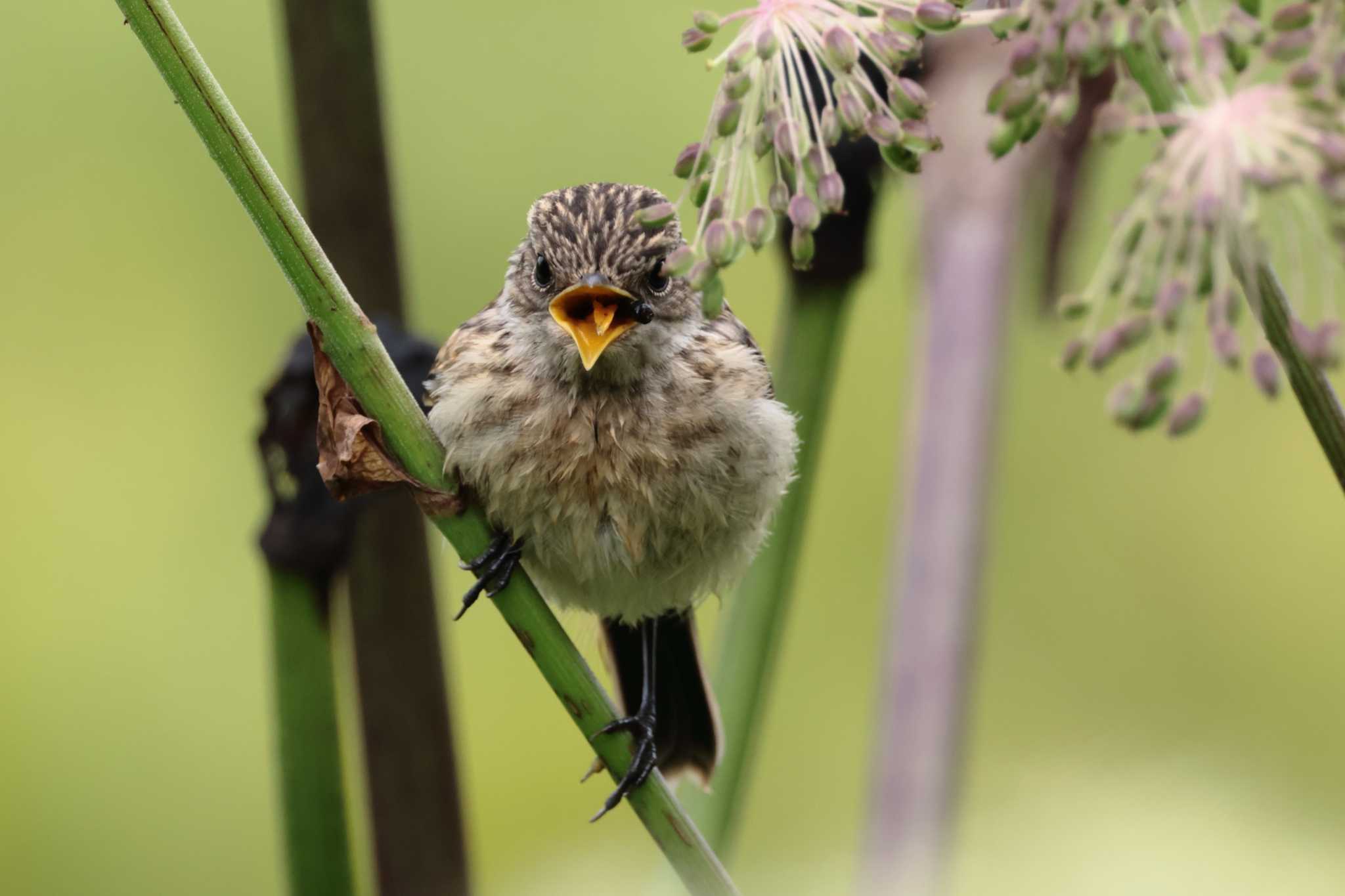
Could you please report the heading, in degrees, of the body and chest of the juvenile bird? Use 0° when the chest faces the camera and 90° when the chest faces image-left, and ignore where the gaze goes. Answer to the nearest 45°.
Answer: approximately 0°
